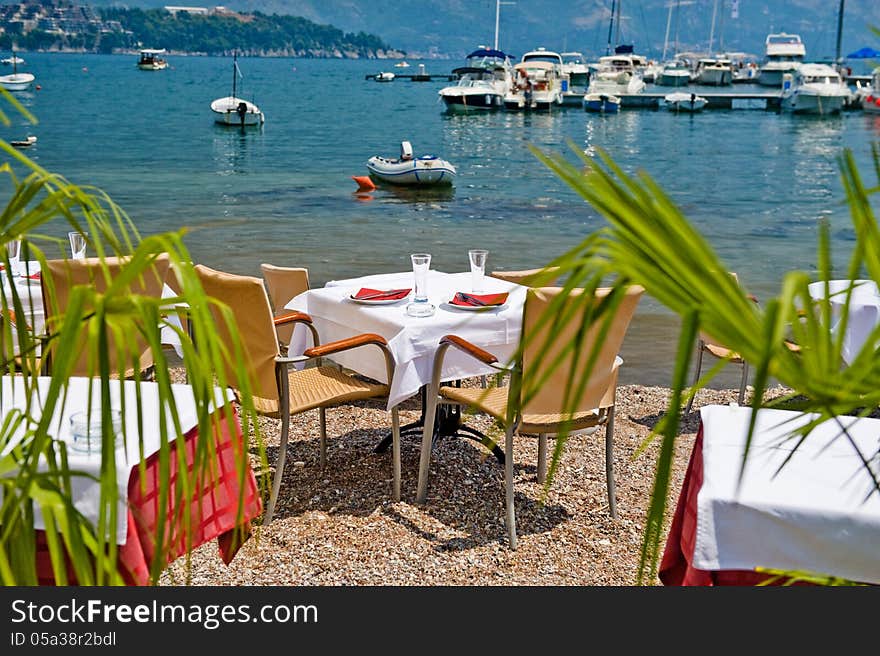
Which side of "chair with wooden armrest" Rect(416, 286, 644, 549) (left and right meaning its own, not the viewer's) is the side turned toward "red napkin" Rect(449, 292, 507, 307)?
front

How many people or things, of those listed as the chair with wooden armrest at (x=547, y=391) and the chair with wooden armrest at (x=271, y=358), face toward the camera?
0

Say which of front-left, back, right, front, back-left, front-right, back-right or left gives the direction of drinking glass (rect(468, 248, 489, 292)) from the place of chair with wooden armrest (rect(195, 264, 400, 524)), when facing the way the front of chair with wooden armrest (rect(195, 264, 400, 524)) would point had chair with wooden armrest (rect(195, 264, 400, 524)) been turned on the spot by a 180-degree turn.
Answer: back

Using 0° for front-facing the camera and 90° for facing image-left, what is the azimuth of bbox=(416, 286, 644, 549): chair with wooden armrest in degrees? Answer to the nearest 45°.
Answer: approximately 135°

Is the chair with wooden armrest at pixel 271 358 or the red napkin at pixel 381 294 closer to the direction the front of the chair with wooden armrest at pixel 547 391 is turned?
the red napkin

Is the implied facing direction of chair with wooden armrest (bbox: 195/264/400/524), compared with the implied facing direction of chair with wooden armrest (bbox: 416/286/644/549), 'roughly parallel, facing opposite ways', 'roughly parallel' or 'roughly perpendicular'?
roughly perpendicular

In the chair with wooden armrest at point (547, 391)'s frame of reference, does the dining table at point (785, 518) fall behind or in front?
behind

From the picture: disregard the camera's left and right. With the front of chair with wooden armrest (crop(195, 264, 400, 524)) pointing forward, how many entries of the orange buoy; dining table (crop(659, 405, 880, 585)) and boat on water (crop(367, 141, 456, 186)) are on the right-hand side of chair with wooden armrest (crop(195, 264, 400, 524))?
1

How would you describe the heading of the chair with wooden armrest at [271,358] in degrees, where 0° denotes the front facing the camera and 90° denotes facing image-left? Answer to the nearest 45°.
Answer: approximately 225°

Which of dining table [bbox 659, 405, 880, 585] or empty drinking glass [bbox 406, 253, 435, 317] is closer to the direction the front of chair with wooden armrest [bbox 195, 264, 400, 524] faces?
the empty drinking glass

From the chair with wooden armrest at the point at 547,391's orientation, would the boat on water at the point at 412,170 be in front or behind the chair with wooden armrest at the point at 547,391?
in front

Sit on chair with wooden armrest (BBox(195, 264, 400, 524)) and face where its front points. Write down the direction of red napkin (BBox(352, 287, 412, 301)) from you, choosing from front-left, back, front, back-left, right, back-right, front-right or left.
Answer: front

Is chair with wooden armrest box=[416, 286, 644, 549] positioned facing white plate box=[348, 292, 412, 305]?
yes

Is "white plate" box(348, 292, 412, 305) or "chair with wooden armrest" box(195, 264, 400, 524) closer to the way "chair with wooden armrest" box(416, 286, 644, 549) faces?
the white plate

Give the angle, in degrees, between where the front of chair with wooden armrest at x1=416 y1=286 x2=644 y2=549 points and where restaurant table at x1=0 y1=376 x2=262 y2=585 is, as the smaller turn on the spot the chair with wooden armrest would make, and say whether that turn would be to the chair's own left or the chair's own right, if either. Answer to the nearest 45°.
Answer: approximately 90° to the chair's own left
